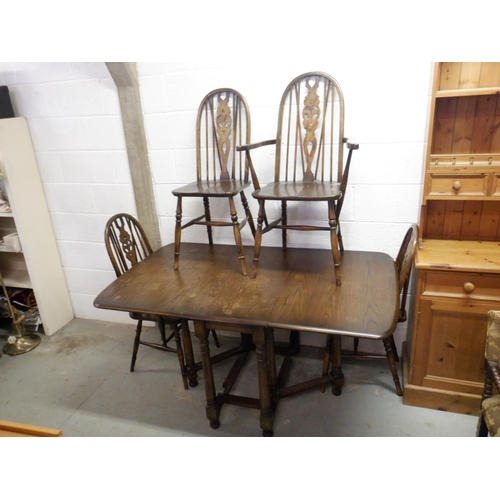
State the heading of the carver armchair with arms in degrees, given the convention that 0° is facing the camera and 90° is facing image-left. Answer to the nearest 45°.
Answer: approximately 0°

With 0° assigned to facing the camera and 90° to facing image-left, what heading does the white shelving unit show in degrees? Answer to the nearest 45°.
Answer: approximately 45°

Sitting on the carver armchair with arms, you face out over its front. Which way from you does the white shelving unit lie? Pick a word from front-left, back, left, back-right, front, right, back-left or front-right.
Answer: right

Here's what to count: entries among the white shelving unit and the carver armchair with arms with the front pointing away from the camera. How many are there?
0

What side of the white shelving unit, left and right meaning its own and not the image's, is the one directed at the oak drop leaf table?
left
